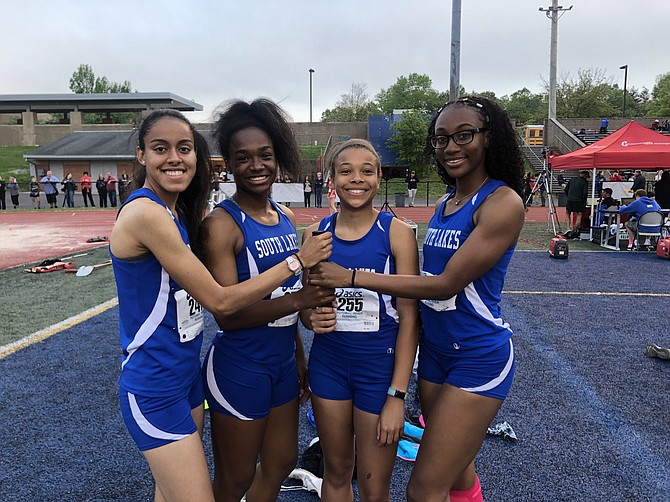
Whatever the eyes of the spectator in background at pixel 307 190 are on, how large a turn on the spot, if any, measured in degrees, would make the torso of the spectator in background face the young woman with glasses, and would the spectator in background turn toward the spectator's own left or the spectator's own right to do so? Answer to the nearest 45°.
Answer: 0° — they already face them

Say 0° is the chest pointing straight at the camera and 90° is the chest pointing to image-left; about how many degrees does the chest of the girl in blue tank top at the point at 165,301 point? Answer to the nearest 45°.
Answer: approximately 315°

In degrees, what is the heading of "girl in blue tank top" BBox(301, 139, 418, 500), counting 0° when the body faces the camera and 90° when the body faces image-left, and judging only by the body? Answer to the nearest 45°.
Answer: approximately 0°

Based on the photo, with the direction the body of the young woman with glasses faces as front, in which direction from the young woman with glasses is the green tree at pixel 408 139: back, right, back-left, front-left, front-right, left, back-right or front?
back-right

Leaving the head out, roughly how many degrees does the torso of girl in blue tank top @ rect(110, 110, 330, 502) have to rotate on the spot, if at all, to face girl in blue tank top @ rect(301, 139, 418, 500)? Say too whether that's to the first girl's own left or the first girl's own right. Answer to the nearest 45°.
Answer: approximately 45° to the first girl's own left

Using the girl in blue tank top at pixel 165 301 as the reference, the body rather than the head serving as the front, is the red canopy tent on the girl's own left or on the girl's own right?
on the girl's own left

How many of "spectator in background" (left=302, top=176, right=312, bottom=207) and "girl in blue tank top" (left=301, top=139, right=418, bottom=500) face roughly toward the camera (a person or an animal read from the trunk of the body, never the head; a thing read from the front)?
2

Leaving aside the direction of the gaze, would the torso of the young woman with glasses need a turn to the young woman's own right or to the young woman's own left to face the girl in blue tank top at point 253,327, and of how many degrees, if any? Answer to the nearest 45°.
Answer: approximately 45° to the young woman's own right

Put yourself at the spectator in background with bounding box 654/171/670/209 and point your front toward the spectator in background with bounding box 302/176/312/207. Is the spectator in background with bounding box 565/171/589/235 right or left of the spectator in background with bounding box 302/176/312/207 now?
left

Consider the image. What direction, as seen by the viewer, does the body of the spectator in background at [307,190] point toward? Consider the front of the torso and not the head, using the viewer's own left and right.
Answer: facing the viewer

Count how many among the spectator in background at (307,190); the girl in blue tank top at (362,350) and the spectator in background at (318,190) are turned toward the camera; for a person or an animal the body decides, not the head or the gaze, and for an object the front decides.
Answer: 3

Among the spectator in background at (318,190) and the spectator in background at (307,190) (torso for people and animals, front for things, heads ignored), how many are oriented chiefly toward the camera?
2
